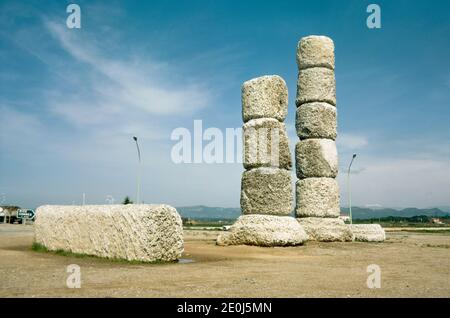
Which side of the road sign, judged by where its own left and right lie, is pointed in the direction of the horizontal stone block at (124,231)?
front

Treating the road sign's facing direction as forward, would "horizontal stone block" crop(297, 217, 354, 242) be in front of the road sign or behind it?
in front

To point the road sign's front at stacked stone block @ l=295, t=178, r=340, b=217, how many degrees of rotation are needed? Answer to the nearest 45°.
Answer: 0° — it already faces it

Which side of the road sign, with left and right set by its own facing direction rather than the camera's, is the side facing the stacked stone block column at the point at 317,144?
front

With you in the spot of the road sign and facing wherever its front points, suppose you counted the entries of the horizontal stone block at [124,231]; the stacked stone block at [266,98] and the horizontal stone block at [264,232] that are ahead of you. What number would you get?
3

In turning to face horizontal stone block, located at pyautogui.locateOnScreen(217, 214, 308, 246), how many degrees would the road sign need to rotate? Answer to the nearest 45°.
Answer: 0° — it already faces it

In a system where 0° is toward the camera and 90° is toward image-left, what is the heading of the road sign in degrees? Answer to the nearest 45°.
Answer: approximately 0°

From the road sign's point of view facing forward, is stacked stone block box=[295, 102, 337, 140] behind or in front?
in front
